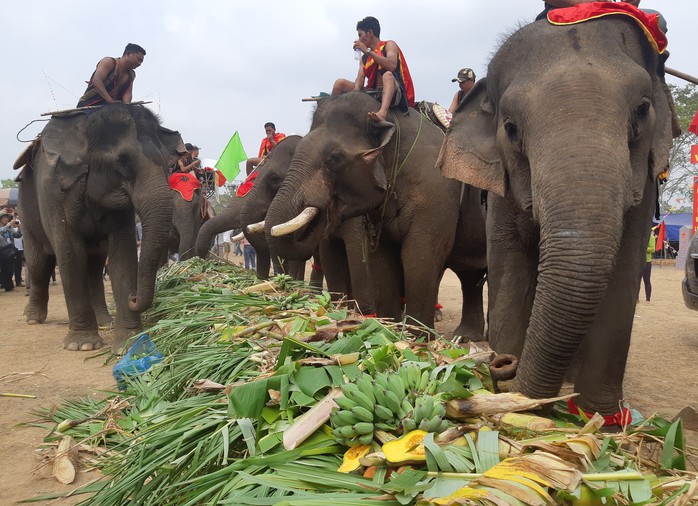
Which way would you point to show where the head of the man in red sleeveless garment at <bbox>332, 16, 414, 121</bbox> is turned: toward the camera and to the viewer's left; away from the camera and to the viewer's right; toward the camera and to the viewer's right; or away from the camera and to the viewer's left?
toward the camera and to the viewer's left

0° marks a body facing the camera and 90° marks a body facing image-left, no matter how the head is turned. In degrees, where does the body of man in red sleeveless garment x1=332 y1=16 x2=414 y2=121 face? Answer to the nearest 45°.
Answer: approximately 45°

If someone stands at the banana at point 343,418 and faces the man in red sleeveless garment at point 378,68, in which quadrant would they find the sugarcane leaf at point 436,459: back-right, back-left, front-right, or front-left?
back-right

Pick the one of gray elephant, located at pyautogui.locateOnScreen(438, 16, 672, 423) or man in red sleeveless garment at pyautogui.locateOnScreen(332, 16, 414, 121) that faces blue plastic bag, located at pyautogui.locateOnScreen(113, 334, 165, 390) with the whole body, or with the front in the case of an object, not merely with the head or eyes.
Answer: the man in red sleeveless garment

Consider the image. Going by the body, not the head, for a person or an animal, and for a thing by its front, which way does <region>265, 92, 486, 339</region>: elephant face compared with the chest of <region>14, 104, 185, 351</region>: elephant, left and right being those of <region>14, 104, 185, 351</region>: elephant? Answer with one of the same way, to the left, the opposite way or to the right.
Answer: to the right

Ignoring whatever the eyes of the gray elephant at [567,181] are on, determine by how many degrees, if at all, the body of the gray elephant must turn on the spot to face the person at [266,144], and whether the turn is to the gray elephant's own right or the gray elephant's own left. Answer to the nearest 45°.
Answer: approximately 135° to the gray elephant's own right

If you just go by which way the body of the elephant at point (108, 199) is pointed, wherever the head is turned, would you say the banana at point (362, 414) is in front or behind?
in front

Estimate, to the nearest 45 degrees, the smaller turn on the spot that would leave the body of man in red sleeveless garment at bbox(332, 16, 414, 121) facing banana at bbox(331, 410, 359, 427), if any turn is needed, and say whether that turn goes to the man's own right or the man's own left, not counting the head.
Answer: approximately 45° to the man's own left

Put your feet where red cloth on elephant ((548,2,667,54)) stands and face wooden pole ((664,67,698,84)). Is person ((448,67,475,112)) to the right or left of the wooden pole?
left

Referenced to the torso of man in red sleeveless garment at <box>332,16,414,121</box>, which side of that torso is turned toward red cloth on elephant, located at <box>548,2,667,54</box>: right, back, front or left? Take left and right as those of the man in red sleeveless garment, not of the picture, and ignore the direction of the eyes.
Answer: left

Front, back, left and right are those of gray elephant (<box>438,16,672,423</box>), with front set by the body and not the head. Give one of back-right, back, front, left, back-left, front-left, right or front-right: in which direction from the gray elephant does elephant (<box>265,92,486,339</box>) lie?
back-right
